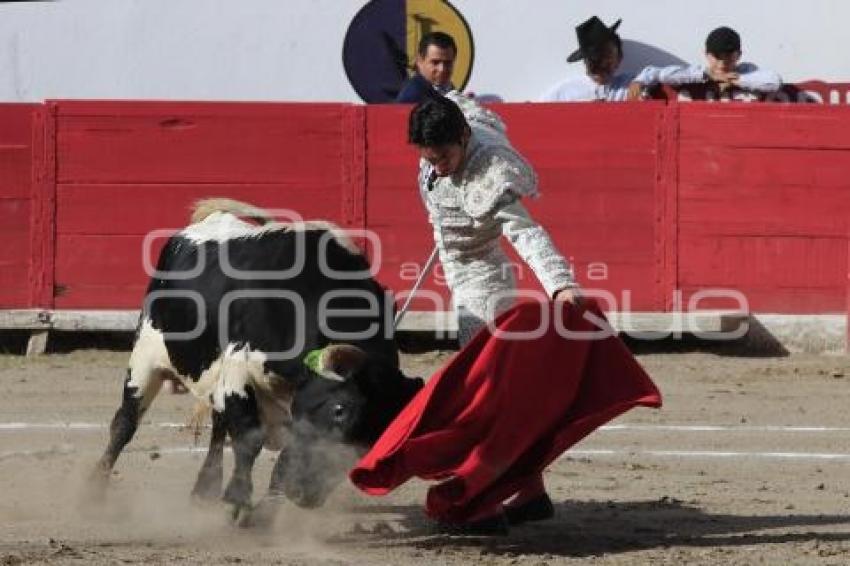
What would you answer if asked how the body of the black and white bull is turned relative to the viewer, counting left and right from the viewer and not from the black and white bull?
facing the viewer and to the right of the viewer

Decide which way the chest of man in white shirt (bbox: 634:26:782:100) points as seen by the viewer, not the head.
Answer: toward the camera

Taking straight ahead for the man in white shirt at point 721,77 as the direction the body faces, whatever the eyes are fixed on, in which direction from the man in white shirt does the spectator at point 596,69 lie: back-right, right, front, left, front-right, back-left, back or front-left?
right

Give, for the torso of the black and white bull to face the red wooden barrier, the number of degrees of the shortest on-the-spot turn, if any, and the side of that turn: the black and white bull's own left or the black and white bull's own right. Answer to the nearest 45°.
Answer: approximately 135° to the black and white bull's own left

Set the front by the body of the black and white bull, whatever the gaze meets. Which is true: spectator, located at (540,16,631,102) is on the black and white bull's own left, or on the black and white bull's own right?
on the black and white bull's own left

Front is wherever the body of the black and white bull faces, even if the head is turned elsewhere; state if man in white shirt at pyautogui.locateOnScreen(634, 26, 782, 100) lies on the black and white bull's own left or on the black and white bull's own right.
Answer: on the black and white bull's own left

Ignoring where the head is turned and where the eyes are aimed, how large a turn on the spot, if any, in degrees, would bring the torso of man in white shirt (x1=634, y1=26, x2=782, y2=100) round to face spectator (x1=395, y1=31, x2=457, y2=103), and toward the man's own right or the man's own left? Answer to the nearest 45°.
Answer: approximately 45° to the man's own right

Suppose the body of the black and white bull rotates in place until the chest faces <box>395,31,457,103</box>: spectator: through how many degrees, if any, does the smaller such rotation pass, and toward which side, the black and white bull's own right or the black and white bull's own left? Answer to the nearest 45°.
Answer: approximately 135° to the black and white bull's own left

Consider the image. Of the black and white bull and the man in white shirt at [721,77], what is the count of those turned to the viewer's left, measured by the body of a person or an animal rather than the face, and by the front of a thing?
0
